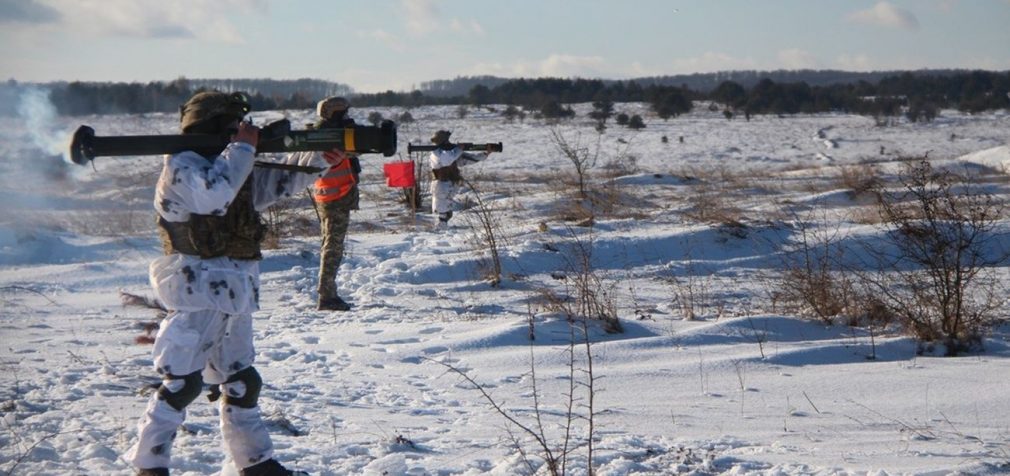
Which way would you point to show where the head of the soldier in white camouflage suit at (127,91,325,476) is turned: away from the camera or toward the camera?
away from the camera

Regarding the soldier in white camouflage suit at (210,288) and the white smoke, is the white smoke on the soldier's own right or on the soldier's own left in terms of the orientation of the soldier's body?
on the soldier's own left

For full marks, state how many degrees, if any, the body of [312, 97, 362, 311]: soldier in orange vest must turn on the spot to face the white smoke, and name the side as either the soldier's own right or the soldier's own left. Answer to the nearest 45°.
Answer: approximately 135° to the soldier's own left
